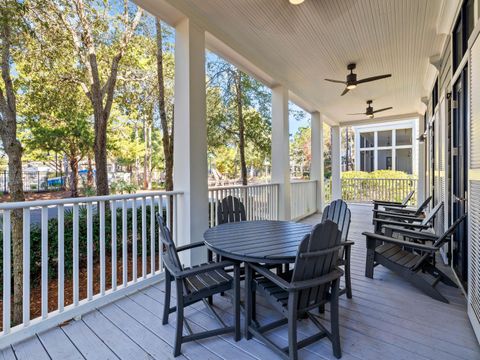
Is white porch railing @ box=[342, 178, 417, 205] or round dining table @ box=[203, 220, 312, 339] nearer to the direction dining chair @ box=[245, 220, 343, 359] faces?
the round dining table

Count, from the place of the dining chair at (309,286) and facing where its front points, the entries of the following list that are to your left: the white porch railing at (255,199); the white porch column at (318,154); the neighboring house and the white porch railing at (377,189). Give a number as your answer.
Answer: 0

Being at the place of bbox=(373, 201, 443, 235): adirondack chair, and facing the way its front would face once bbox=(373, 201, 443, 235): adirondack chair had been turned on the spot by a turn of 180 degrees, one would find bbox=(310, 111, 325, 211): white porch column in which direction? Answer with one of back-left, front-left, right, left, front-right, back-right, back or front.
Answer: back-left

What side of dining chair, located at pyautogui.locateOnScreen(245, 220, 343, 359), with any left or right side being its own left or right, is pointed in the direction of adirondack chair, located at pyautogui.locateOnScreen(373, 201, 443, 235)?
right

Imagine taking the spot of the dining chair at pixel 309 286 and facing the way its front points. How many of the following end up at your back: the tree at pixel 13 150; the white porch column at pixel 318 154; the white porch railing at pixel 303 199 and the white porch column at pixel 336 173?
0

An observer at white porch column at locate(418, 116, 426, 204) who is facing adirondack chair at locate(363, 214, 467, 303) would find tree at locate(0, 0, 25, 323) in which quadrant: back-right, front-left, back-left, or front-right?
front-right

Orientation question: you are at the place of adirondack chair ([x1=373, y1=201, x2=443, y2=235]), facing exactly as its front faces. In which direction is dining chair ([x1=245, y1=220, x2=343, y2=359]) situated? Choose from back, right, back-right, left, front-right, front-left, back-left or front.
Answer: left

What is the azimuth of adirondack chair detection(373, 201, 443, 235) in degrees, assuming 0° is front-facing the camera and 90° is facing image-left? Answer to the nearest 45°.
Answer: approximately 90°

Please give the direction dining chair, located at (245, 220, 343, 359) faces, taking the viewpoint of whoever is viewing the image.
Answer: facing away from the viewer and to the left of the viewer

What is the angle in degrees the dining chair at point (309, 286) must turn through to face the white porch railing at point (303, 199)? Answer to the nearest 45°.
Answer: approximately 45° to its right

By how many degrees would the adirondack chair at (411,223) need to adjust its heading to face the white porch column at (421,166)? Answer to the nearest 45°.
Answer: approximately 90° to its right

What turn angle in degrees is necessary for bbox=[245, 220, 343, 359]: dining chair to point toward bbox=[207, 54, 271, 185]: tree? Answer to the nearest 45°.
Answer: approximately 45° to its right

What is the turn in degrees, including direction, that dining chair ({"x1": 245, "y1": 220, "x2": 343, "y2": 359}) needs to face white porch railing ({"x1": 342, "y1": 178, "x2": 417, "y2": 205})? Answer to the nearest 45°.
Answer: approximately 45° to its right

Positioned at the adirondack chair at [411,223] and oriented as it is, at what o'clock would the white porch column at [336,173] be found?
The white porch column is roughly at 2 o'clock from the adirondack chair.

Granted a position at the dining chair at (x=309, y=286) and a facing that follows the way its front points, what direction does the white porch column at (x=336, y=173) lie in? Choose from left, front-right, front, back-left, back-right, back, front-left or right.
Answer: front-right

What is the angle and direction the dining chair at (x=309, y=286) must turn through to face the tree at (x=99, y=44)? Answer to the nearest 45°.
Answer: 0° — it already faces it

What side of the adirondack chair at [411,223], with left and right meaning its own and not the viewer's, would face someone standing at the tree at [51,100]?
front
